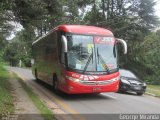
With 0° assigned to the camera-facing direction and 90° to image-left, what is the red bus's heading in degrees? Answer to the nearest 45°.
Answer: approximately 315°
